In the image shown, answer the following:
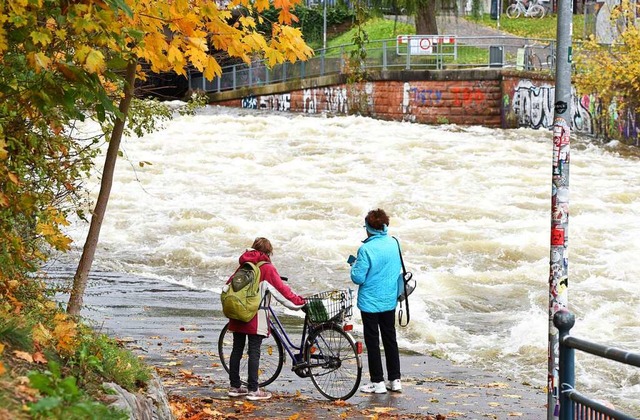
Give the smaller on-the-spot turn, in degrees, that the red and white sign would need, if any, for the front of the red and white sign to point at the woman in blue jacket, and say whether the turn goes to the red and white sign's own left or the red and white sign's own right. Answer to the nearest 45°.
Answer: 0° — it already faces them

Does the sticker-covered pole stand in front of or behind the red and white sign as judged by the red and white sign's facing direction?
in front

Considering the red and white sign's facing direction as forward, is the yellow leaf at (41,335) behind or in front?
in front

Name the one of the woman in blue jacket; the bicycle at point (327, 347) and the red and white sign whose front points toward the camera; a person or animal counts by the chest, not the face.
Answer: the red and white sign

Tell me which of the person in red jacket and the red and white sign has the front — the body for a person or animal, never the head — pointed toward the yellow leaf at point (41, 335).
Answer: the red and white sign

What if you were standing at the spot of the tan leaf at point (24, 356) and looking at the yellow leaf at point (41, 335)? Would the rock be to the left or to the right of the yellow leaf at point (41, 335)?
right

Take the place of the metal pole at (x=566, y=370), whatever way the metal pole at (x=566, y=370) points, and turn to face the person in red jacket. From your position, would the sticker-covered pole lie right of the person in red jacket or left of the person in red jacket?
right

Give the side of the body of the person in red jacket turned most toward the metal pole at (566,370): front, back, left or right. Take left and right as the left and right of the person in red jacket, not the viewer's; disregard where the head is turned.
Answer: right

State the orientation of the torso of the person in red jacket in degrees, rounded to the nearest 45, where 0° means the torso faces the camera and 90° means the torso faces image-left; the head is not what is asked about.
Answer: approximately 225°

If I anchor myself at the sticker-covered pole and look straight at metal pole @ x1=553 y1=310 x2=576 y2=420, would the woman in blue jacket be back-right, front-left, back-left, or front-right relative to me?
back-right
